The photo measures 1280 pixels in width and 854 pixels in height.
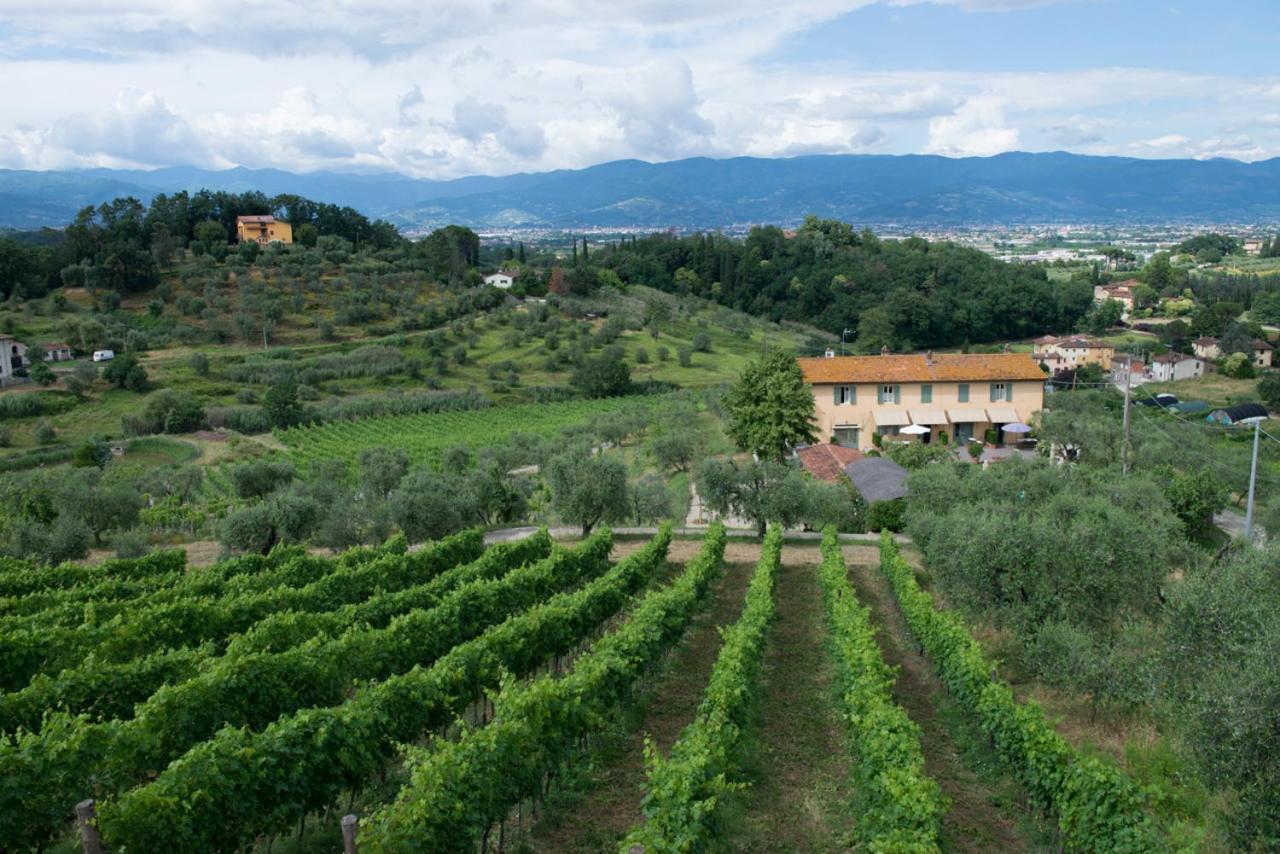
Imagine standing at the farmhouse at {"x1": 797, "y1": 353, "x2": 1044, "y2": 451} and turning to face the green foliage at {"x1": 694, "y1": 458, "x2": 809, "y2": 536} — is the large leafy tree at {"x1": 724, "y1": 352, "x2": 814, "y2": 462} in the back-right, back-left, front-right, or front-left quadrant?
front-right

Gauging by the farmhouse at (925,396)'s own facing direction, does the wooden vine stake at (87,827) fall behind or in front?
in front

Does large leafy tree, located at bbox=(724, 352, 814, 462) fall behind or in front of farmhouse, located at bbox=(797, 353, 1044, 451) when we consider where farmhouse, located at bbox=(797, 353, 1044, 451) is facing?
in front

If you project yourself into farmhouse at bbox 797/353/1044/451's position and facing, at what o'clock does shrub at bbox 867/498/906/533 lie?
The shrub is roughly at 12 o'clock from the farmhouse.

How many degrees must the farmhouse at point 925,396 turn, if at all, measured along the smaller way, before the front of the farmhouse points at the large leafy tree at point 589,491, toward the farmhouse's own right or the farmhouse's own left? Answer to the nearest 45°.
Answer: approximately 45° to the farmhouse's own right

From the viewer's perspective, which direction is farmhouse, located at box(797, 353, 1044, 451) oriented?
toward the camera

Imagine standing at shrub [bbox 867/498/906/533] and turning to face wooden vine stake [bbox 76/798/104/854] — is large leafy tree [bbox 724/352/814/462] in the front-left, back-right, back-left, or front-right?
back-right

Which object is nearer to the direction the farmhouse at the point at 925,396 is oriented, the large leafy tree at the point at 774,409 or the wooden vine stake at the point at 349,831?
the wooden vine stake

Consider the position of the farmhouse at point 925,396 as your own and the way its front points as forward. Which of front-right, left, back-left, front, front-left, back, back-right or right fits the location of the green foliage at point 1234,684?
front

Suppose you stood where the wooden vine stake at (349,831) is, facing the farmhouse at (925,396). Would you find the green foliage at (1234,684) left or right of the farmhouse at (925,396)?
right

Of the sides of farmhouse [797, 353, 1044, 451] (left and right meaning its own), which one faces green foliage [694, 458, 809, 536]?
front

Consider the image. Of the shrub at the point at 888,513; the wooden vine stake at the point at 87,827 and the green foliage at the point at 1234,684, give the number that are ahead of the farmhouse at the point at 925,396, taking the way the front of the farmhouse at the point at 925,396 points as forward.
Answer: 3

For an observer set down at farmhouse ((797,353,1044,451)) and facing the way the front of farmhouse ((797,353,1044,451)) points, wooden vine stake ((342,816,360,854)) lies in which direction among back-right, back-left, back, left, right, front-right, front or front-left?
front
